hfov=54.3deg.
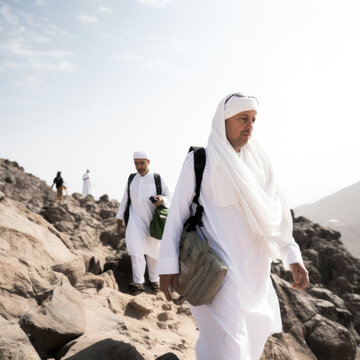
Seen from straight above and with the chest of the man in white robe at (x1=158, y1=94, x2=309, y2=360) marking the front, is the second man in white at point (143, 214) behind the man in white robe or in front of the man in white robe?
behind

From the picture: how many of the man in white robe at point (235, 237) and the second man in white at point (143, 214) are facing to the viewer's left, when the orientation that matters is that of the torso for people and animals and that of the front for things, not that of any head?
0

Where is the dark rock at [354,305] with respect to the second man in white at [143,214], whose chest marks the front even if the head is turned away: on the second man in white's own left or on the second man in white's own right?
on the second man in white's own left

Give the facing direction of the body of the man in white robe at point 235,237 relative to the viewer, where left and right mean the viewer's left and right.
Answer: facing the viewer and to the right of the viewer

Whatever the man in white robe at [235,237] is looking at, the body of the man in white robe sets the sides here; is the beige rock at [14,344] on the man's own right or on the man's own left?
on the man's own right

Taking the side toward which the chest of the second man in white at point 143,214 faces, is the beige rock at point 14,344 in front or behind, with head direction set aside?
in front

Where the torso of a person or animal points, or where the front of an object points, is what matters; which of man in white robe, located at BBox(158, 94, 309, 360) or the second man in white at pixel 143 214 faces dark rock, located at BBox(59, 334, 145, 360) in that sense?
the second man in white

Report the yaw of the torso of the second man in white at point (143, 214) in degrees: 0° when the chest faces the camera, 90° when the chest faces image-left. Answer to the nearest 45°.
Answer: approximately 0°

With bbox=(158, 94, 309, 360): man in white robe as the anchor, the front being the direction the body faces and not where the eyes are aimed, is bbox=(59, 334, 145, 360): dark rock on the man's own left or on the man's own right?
on the man's own right

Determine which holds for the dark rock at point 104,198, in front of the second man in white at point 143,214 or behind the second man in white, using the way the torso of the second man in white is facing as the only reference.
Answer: behind

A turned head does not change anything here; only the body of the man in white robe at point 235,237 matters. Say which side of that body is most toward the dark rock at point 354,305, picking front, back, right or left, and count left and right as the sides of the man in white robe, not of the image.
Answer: left

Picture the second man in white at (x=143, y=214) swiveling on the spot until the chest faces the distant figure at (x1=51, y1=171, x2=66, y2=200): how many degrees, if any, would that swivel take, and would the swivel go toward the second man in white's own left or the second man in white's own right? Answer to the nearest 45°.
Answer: approximately 180°

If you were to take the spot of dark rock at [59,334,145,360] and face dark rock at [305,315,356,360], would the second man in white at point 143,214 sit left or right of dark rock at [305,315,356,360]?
left
